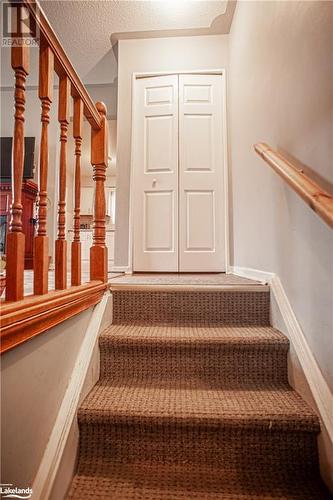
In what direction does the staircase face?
toward the camera

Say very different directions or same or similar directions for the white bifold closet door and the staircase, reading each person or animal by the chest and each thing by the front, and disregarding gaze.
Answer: same or similar directions

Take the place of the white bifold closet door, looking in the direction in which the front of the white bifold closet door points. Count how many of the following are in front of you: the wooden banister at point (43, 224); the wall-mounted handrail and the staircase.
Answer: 3

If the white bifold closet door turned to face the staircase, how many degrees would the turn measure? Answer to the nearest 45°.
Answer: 0° — it already faces it

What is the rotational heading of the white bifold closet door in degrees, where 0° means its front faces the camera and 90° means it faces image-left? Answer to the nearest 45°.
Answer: approximately 0°

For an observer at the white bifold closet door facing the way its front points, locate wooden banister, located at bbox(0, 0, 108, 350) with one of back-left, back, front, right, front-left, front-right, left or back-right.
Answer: front

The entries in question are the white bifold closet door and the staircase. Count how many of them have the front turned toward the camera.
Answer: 2
